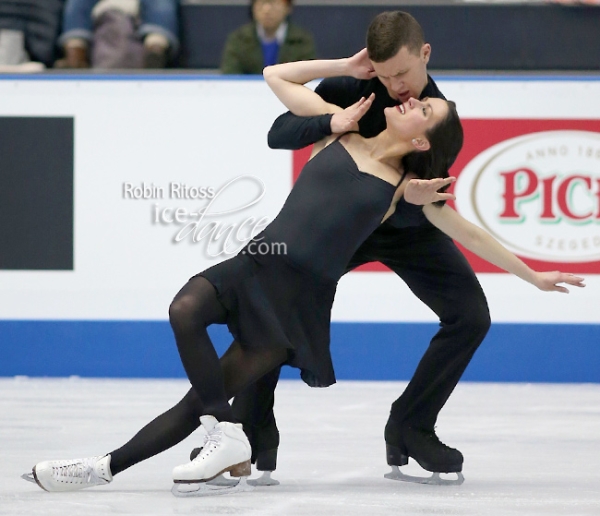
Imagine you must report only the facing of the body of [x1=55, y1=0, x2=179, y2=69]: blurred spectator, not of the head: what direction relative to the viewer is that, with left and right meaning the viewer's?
facing the viewer

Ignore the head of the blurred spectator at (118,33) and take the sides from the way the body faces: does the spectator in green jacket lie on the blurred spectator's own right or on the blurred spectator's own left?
on the blurred spectator's own left

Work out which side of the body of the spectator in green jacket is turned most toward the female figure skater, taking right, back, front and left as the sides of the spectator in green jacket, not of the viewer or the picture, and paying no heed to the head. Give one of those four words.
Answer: front

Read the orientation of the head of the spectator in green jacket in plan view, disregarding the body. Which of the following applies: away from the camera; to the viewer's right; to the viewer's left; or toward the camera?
toward the camera

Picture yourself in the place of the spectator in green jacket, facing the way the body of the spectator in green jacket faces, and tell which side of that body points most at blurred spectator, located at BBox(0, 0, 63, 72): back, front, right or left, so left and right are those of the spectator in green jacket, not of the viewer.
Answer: right

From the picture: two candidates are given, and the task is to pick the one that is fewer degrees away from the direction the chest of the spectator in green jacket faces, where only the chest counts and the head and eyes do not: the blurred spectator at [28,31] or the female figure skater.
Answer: the female figure skater

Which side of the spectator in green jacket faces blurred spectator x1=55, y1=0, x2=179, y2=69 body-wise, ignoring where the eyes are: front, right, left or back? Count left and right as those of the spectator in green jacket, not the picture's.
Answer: right

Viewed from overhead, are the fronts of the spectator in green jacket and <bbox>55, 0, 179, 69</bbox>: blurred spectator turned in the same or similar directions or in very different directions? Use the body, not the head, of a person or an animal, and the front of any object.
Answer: same or similar directions

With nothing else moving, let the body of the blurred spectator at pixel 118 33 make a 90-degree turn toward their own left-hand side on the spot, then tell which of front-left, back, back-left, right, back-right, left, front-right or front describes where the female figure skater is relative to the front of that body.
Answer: right

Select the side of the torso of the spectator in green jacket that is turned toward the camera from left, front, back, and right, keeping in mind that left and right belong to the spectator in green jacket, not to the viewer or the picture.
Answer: front

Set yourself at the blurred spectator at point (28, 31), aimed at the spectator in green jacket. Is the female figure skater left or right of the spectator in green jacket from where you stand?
right

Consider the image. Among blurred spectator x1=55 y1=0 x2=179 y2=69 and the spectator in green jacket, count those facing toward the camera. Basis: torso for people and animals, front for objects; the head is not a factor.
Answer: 2
